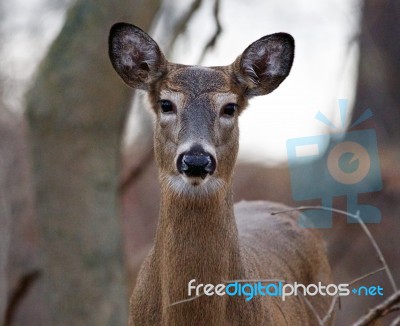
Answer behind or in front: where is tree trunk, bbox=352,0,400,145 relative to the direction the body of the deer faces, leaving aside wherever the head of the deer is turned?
behind

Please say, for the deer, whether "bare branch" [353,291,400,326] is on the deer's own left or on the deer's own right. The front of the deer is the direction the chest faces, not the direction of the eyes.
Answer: on the deer's own left

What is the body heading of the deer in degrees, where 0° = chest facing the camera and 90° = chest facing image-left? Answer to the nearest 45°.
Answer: approximately 45°
